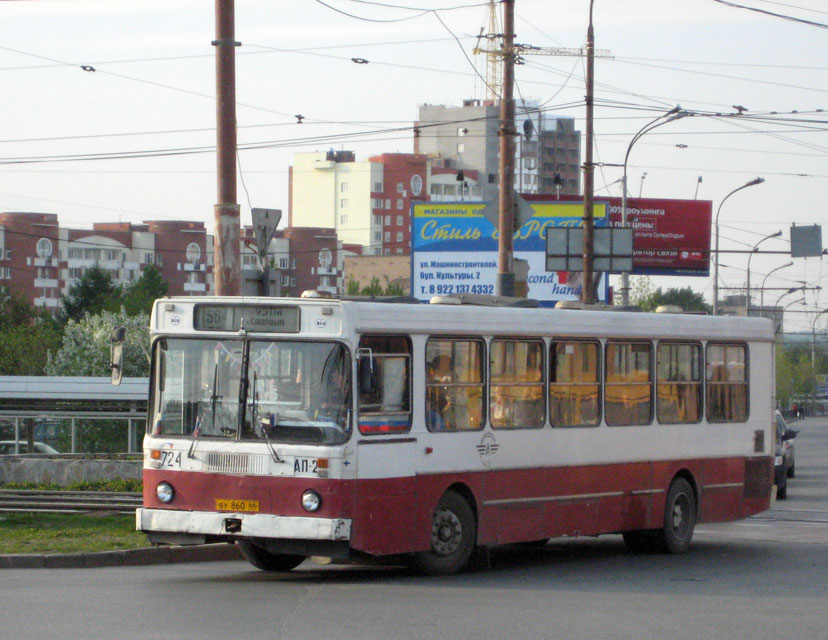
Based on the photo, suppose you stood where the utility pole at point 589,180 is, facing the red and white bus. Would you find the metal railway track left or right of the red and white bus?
right

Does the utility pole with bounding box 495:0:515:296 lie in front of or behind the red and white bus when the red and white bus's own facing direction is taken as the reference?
behind

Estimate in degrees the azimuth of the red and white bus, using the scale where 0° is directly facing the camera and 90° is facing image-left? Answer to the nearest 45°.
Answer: approximately 45°

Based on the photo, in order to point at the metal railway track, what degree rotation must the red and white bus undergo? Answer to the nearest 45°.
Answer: approximately 90° to its right

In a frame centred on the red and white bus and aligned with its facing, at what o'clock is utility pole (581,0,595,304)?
The utility pole is roughly at 5 o'clock from the red and white bus.
